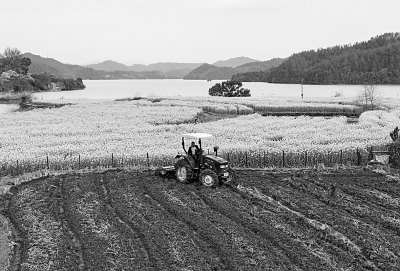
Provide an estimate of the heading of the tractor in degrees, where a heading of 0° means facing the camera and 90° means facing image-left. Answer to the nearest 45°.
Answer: approximately 315°
